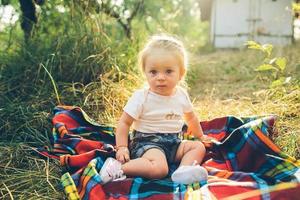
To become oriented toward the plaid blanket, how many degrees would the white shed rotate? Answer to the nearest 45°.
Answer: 0° — it already faces it

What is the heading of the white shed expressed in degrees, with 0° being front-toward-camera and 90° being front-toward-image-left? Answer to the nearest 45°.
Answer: approximately 0°
